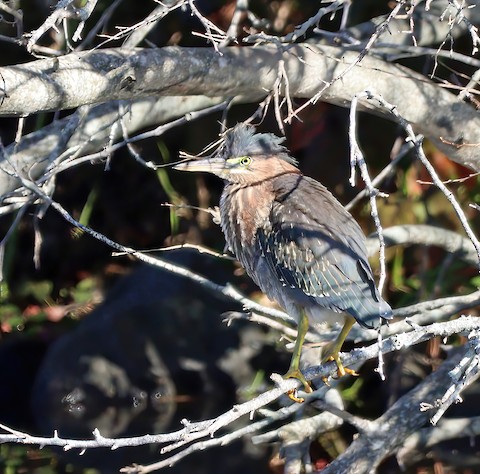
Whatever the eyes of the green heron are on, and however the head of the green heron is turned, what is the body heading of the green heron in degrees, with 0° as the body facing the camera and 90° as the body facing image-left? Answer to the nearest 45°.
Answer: approximately 90°
